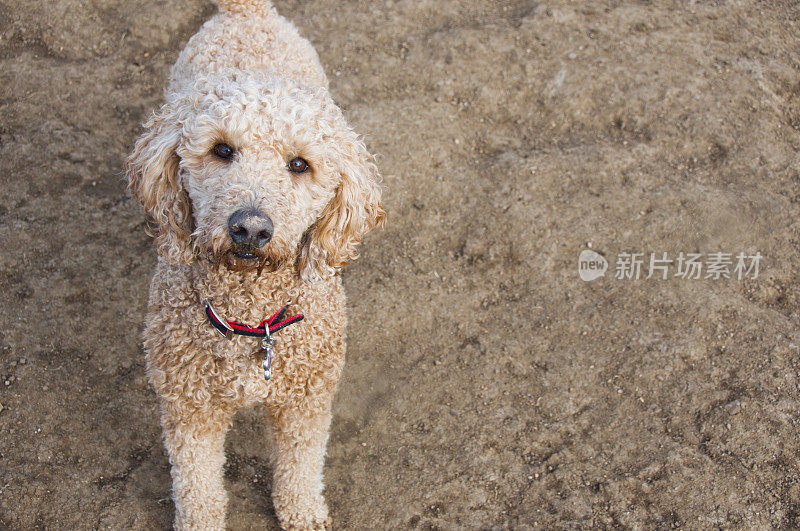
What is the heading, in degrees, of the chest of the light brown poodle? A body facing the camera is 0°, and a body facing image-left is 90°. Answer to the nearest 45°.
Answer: approximately 0°
